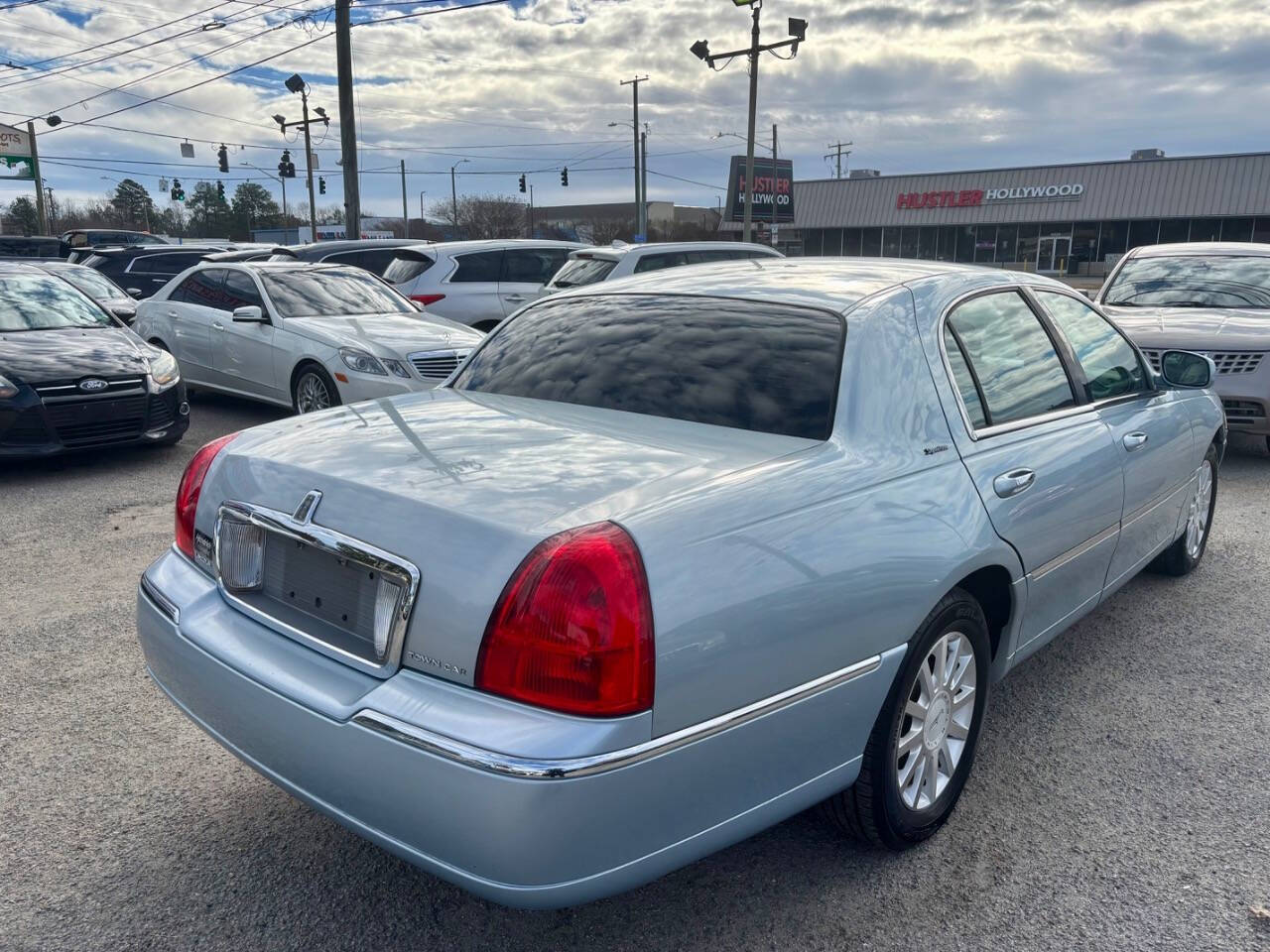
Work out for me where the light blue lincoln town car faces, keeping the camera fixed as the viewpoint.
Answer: facing away from the viewer and to the right of the viewer

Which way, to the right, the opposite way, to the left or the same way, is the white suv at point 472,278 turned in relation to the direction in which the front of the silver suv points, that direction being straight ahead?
the opposite way

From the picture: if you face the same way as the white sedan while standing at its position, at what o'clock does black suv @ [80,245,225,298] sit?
The black suv is roughly at 7 o'clock from the white sedan.

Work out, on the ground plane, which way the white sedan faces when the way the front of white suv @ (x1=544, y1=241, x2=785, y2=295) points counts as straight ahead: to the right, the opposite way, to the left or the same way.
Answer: to the right

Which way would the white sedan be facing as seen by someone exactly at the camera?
facing the viewer and to the right of the viewer

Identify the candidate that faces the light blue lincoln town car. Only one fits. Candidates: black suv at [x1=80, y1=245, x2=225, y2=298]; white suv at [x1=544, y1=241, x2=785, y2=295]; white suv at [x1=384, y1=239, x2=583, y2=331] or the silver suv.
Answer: the silver suv

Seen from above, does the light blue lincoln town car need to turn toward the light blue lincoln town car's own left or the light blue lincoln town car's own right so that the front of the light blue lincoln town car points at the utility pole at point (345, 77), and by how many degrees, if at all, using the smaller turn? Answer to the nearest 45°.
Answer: approximately 45° to the light blue lincoln town car's own left

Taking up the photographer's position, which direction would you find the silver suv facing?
facing the viewer

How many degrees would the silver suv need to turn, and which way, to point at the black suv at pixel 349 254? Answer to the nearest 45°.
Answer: approximately 90° to its right

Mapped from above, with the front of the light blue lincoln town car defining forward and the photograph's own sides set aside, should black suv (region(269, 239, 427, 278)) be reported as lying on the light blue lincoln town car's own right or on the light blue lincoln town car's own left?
on the light blue lincoln town car's own left

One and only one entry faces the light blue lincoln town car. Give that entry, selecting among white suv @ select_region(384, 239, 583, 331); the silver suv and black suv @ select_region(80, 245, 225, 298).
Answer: the silver suv

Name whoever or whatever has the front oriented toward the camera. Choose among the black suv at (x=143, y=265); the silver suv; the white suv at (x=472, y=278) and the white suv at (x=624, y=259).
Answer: the silver suv

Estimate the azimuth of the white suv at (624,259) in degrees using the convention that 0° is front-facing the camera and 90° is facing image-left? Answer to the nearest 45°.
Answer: approximately 225°

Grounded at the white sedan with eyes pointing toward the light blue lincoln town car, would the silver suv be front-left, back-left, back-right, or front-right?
front-left

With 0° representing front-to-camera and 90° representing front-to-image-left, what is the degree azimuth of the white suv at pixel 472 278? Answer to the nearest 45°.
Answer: approximately 225°

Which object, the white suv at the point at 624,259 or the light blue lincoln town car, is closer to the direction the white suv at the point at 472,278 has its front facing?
the white suv
